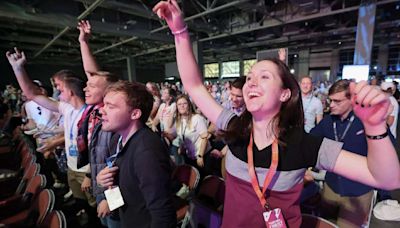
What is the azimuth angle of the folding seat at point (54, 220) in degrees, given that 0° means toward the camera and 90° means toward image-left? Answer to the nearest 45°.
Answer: approximately 45°

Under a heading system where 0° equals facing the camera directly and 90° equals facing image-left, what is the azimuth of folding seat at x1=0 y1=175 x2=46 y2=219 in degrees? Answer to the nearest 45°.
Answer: approximately 45°

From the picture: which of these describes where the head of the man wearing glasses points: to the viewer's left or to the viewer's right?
to the viewer's left

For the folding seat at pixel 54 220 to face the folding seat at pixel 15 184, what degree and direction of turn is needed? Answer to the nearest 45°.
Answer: approximately 135° to its right

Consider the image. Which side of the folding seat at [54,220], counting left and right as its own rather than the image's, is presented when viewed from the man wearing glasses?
back

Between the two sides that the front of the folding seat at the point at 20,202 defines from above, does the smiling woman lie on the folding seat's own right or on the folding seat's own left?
on the folding seat's own left

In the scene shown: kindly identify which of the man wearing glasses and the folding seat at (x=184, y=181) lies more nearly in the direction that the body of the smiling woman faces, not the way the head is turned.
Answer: the folding seat
